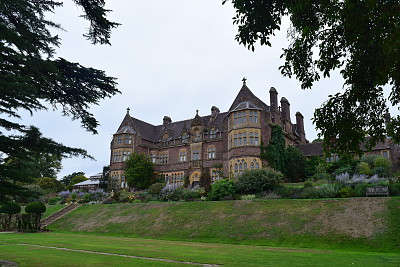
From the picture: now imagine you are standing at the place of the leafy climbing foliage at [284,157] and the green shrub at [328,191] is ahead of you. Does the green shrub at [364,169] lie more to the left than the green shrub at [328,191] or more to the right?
left

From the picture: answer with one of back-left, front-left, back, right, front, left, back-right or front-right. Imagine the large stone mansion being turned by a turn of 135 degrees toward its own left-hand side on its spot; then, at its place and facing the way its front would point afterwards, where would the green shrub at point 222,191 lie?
right

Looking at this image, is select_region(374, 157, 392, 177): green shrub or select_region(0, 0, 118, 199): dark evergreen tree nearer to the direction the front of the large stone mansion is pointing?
the dark evergreen tree

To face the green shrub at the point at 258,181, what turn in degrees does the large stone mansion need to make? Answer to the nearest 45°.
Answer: approximately 45° to its left

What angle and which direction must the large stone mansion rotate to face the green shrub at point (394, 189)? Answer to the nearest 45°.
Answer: approximately 90° to its left

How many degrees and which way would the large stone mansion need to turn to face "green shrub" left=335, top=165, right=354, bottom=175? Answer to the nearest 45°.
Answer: approximately 90° to its left

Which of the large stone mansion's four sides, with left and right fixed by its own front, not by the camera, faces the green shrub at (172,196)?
front

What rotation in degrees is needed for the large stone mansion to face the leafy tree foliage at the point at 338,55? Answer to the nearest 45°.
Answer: approximately 45° to its left

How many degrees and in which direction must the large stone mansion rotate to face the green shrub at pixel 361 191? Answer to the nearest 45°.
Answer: approximately 90° to its left

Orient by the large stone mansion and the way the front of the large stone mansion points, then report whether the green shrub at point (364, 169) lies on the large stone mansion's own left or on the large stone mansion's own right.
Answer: on the large stone mansion's own left

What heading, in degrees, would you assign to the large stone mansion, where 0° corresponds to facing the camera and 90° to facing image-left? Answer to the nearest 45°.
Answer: approximately 45°
